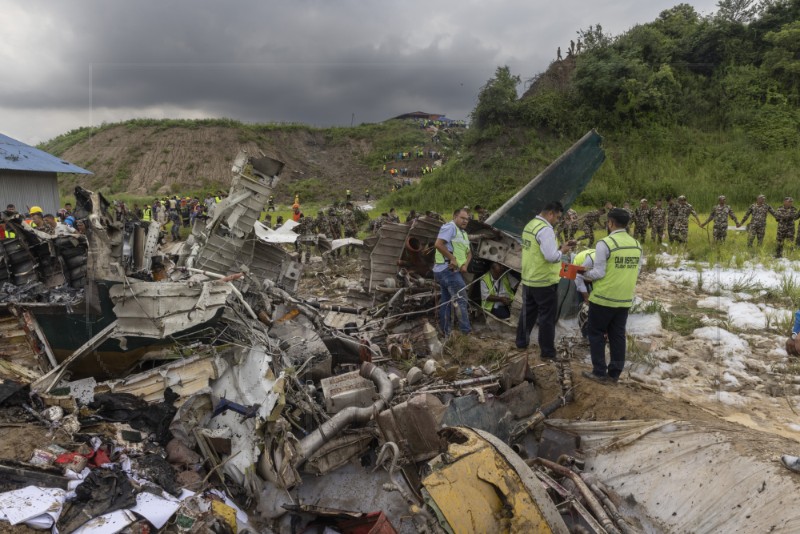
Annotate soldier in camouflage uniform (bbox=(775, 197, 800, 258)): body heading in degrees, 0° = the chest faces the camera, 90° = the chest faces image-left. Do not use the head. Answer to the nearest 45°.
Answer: approximately 0°

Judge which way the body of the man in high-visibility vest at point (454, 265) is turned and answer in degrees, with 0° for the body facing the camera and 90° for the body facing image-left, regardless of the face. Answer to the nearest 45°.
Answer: approximately 315°

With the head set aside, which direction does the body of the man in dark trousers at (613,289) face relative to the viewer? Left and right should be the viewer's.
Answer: facing away from the viewer and to the left of the viewer

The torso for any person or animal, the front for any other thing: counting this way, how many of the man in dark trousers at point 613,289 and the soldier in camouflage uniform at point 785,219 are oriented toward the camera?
1

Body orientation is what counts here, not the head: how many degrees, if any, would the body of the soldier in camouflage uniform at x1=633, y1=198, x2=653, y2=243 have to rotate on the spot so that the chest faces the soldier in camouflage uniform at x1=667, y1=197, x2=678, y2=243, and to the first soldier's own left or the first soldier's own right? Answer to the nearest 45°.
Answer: approximately 45° to the first soldier's own left

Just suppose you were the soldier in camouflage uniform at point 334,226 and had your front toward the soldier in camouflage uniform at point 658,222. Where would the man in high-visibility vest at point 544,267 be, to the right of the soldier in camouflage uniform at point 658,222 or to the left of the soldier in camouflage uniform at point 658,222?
right

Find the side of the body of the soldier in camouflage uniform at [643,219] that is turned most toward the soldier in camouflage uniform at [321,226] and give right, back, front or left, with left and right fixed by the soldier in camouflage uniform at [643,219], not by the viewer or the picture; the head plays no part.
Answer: right

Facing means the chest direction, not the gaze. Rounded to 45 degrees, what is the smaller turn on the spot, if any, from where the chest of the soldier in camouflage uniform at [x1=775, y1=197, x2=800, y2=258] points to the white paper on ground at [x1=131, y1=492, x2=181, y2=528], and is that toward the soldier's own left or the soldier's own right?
0° — they already face it
